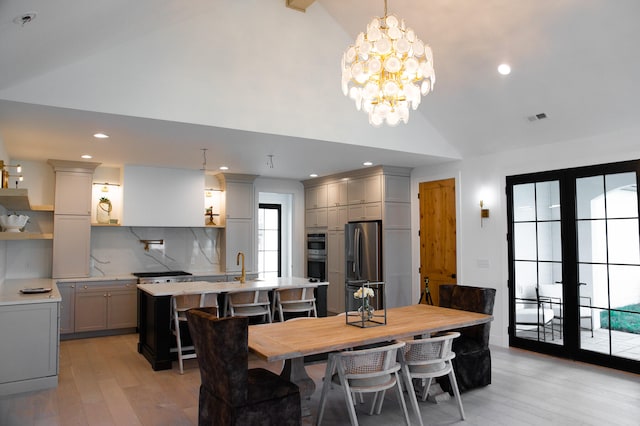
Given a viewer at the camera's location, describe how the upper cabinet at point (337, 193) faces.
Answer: facing the viewer and to the left of the viewer

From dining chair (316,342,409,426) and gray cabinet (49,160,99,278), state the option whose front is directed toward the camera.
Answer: the gray cabinet

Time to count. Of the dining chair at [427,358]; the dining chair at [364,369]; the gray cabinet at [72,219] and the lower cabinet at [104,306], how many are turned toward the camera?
2

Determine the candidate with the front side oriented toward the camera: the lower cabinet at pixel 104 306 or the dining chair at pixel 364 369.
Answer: the lower cabinet

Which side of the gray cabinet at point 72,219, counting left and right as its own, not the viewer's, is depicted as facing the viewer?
front

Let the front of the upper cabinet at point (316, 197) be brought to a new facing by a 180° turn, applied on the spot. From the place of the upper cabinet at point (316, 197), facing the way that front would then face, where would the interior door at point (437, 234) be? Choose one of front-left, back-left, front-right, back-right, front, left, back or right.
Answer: right

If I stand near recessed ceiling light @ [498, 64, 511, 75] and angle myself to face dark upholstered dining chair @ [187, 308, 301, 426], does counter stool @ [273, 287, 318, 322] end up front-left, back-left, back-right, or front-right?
front-right

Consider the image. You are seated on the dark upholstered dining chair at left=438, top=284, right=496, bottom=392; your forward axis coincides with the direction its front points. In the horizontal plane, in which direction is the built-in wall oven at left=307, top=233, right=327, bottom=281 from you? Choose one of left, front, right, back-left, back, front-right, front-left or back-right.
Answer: right

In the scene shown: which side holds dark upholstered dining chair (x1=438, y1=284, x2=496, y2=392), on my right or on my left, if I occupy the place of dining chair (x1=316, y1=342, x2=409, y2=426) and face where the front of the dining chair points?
on my right

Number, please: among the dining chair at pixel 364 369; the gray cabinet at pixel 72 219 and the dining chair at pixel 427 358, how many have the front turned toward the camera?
1

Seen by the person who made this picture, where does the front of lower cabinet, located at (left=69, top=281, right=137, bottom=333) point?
facing the viewer

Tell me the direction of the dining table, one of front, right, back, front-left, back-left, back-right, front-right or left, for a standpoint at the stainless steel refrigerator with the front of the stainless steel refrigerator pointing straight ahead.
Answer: front-left

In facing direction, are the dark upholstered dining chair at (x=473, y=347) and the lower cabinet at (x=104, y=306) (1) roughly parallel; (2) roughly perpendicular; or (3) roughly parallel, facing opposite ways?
roughly perpendicular

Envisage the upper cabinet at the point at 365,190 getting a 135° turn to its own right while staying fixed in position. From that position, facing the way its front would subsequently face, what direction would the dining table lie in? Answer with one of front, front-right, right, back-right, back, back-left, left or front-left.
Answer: back

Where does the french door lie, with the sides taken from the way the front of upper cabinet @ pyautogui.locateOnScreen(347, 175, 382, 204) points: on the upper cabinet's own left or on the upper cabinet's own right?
on the upper cabinet's own left

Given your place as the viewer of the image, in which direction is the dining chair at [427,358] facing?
facing away from the viewer and to the left of the viewer

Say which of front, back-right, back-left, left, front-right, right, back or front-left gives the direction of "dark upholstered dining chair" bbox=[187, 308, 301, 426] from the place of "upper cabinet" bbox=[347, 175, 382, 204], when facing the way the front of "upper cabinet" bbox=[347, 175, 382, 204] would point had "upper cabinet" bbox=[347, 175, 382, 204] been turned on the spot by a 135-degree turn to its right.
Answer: back

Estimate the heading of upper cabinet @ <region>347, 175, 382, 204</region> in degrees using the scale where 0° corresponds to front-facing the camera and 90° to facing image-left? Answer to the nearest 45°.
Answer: approximately 45°
